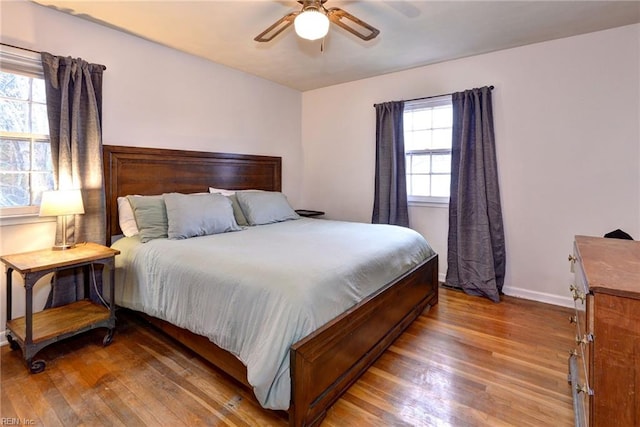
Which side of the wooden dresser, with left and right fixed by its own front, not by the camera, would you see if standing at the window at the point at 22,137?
front

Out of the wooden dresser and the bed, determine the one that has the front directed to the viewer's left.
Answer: the wooden dresser

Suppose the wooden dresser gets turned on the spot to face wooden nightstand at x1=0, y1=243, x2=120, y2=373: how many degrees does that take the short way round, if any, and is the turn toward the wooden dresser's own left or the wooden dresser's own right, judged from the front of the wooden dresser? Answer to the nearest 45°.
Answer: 0° — it already faces it

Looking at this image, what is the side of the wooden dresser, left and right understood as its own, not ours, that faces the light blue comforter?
front

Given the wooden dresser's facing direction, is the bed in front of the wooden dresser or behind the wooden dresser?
in front

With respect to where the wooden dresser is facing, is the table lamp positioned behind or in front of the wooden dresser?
in front

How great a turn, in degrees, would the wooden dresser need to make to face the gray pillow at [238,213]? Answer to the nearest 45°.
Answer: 0° — it already faces it

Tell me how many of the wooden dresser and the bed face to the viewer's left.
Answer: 1

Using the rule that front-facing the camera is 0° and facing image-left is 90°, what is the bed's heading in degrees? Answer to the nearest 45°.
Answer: approximately 315°

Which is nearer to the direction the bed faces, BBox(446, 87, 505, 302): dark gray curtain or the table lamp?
the dark gray curtain

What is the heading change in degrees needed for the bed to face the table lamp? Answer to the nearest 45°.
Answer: approximately 135° to its right

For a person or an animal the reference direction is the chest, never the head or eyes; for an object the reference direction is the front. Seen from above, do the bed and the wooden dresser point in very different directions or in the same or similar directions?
very different directions

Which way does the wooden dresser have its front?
to the viewer's left

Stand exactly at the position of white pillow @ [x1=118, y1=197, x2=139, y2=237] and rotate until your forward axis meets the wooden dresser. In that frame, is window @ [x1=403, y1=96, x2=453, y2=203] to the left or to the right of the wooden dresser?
left

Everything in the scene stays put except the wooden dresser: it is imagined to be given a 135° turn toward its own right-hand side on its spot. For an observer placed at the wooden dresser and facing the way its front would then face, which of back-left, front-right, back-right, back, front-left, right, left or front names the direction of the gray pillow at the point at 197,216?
back-left
